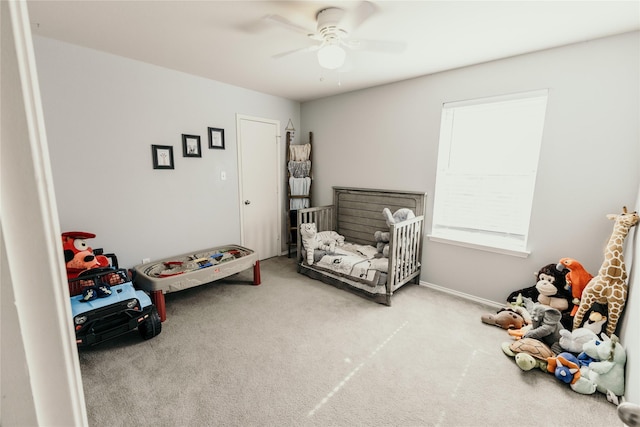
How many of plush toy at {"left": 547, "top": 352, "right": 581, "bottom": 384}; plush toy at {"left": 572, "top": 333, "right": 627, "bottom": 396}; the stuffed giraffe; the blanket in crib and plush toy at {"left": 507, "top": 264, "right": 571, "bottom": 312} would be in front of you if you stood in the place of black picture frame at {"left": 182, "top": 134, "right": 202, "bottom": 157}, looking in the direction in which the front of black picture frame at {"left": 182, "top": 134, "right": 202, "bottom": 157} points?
5

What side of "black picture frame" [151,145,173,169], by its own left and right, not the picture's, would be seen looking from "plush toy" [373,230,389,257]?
front

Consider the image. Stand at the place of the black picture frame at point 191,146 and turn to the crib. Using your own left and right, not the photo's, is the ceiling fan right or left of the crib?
right

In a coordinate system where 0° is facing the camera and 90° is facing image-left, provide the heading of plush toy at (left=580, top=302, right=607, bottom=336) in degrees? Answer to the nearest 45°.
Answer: approximately 45°

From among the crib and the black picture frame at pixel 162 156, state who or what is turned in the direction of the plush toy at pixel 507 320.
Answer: the black picture frame

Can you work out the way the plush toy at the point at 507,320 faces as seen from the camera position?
facing to the left of the viewer

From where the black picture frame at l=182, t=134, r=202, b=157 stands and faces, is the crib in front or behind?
in front

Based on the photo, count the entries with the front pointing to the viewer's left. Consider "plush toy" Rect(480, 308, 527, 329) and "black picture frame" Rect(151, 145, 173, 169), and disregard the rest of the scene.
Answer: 1

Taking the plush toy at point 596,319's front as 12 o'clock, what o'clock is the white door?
The white door is roughly at 1 o'clock from the plush toy.

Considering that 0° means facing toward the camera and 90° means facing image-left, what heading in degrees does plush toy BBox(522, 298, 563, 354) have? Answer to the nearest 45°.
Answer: approximately 45°
